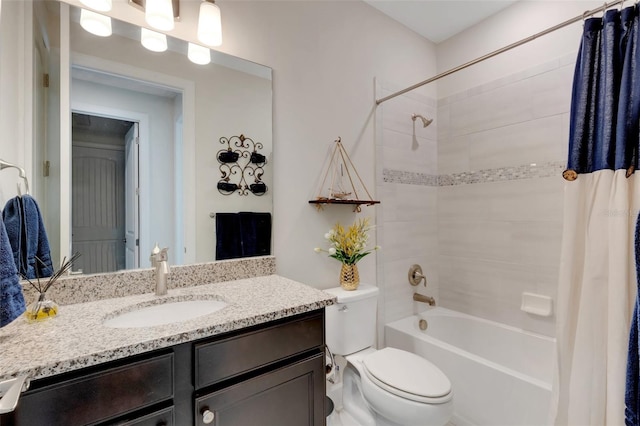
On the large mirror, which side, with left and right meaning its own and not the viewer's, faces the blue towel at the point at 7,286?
right

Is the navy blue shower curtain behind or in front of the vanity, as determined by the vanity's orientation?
in front

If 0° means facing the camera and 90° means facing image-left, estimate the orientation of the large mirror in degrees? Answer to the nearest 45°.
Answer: approximately 315°

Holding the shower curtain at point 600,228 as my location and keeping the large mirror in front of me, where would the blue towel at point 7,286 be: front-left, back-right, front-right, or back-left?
front-left

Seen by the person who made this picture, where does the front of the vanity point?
facing the viewer and to the right of the viewer

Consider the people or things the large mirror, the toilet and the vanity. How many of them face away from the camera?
0

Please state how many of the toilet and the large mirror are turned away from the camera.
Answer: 0

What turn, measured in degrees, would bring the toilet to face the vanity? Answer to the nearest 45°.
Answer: approximately 90° to its right

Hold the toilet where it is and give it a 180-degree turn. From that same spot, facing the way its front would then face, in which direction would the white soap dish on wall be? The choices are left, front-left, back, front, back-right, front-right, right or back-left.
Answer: right

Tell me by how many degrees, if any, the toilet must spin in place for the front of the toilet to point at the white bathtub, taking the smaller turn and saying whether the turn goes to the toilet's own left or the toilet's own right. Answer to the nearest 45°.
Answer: approximately 90° to the toilet's own left

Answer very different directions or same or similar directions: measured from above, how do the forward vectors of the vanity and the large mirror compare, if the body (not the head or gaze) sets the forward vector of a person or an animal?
same or similar directions

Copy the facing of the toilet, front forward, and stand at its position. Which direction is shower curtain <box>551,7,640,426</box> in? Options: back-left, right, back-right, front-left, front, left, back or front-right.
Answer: front-left

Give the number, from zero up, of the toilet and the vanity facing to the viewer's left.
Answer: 0

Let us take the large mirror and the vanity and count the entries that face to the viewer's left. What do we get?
0
